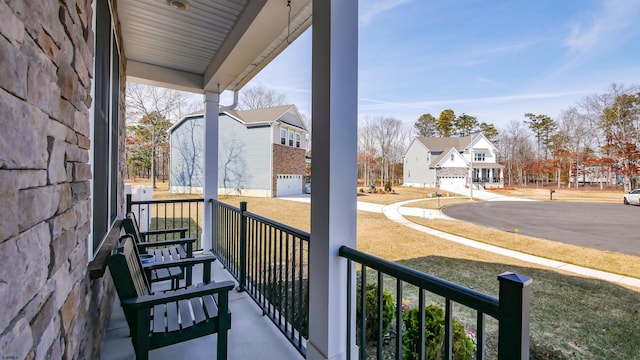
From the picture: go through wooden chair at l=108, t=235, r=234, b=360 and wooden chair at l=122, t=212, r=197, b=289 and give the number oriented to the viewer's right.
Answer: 2

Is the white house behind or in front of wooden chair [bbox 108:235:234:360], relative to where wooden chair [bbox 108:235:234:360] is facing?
in front

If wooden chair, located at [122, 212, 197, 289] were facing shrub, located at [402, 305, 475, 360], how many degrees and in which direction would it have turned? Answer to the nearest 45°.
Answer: approximately 45° to its right

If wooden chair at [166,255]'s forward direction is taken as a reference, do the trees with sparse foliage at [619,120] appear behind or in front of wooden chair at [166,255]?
in front

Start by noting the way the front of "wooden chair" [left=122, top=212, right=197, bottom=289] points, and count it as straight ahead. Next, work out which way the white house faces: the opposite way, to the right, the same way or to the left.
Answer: to the right

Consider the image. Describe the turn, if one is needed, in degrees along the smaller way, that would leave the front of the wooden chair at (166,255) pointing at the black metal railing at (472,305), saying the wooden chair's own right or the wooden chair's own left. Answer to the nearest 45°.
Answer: approximately 90° to the wooden chair's own right

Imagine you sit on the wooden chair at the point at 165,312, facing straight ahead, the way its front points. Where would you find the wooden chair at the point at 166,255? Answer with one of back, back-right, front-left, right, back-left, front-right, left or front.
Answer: left

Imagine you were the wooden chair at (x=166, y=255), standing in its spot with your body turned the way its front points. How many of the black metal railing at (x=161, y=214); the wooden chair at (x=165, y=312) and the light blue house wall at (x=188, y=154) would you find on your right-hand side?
1

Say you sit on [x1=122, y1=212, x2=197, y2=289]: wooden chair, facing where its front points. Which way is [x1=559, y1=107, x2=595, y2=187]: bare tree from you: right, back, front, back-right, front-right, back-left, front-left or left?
front

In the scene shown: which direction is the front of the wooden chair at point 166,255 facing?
to the viewer's right

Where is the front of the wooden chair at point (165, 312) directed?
to the viewer's right

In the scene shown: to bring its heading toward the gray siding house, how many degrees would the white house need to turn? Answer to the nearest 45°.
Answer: approximately 45° to its right

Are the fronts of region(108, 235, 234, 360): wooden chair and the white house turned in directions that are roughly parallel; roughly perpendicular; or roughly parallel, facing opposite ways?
roughly perpendicular

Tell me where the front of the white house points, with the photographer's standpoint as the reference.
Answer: facing the viewer and to the right of the viewer
